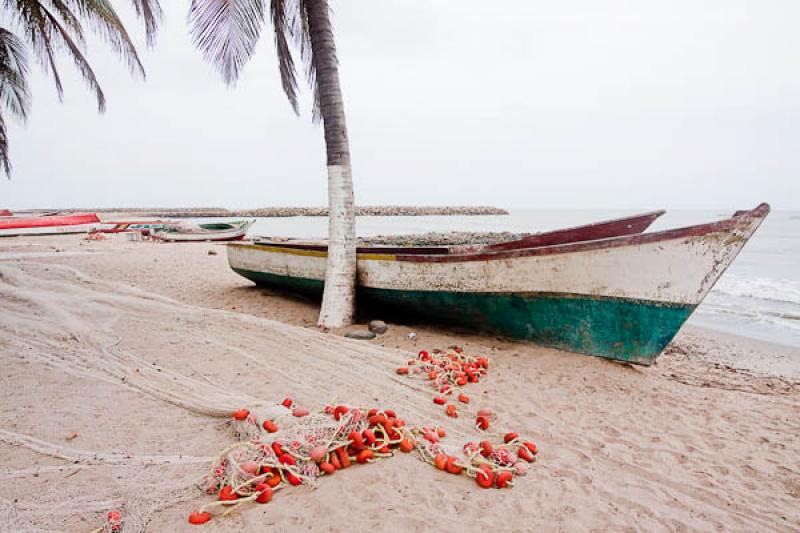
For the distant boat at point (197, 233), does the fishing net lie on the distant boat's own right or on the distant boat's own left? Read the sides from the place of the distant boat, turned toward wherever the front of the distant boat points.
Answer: on the distant boat's own right

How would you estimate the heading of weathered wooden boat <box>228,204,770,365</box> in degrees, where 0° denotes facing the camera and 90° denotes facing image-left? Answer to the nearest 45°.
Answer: approximately 315°

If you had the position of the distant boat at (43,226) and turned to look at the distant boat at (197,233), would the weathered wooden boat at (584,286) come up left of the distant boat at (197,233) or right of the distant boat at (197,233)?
right

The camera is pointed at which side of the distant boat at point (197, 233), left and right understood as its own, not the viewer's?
right

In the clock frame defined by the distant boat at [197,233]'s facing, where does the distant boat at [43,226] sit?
the distant boat at [43,226] is roughly at 7 o'clock from the distant boat at [197,233].

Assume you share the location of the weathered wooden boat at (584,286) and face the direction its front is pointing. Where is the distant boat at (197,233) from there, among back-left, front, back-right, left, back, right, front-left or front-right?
back

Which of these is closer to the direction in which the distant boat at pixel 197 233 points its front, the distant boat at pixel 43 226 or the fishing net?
the fishing net
